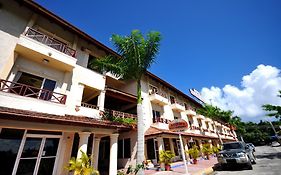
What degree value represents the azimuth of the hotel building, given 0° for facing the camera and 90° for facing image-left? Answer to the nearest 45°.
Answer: approximately 315°

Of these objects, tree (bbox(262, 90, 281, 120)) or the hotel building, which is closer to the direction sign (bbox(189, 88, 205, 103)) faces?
the tree

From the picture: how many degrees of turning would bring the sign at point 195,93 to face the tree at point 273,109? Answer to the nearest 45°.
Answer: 0° — it already faces it

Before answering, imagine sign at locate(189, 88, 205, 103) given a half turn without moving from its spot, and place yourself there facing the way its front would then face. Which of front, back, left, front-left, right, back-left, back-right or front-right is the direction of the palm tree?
back-left

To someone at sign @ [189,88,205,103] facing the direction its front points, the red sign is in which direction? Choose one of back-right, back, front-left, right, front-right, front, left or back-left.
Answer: front-right

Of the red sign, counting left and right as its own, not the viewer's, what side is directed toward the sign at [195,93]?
back

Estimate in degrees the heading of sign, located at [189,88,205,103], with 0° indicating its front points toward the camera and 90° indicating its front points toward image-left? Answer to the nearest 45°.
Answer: approximately 315°
